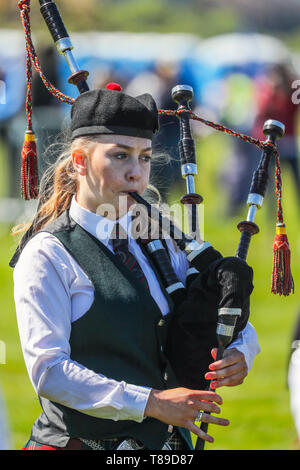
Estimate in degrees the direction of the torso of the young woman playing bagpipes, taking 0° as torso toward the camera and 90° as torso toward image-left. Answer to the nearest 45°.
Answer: approximately 315°

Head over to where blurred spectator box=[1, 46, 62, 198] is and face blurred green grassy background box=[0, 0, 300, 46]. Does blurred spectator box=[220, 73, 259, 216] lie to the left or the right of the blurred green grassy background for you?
right

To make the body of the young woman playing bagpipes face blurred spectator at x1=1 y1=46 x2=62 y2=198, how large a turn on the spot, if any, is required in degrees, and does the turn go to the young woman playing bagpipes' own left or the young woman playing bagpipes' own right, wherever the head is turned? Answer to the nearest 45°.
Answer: approximately 135° to the young woman playing bagpipes' own left

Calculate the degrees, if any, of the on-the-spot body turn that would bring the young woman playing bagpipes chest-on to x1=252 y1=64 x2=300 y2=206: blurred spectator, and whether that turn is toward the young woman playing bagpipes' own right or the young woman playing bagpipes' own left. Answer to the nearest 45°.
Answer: approximately 135° to the young woman playing bagpipes' own left

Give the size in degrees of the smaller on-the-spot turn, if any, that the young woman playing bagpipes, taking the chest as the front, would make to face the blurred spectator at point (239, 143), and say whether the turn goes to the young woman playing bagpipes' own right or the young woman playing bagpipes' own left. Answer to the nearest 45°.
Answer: approximately 135° to the young woman playing bagpipes' own left

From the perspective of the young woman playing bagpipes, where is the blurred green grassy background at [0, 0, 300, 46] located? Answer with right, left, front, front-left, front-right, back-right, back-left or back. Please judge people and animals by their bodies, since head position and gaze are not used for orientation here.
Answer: back-left
